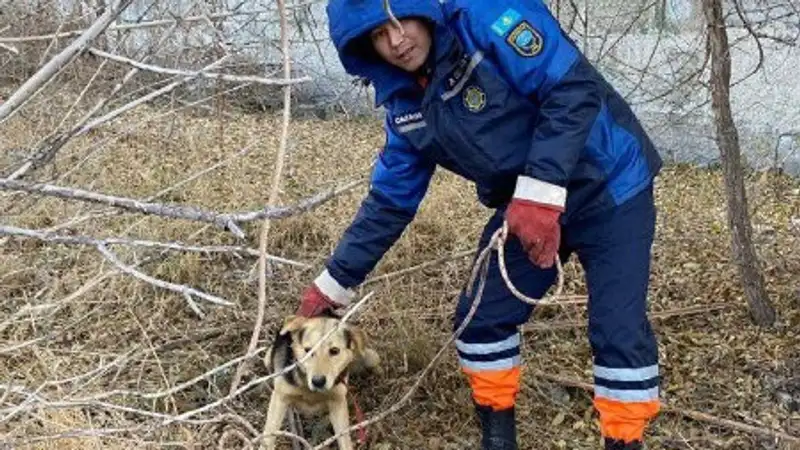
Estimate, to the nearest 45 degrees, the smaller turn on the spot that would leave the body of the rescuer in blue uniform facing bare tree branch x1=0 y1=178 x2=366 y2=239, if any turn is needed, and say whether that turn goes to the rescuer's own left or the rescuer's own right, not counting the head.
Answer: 0° — they already face it

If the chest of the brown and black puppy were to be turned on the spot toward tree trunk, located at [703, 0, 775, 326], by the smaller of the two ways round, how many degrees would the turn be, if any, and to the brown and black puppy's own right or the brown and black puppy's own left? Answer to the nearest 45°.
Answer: approximately 135° to the brown and black puppy's own left

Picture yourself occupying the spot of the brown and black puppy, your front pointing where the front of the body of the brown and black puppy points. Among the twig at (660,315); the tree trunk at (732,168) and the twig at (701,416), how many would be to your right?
0

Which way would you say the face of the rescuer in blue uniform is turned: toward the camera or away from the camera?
toward the camera

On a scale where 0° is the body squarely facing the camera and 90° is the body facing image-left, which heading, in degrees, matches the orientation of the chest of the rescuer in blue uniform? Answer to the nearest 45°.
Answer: approximately 45°

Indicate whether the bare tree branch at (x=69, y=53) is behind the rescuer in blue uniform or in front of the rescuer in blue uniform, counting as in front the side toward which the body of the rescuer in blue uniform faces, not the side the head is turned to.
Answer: in front

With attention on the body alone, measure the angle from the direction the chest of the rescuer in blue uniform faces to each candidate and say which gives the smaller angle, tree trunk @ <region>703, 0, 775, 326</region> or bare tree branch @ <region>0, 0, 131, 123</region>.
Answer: the bare tree branch

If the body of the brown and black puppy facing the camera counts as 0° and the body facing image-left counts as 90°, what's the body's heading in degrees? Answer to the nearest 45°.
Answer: approximately 0°

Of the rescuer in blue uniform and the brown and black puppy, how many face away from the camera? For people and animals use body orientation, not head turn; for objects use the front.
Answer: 0

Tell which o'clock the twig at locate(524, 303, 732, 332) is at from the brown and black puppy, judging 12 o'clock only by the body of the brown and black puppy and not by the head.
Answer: The twig is roughly at 8 o'clock from the brown and black puppy.

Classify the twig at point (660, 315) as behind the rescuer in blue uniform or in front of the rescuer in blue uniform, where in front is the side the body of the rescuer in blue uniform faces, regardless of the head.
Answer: behind

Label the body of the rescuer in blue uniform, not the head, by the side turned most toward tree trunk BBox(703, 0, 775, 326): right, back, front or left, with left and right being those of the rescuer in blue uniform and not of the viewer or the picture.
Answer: back
